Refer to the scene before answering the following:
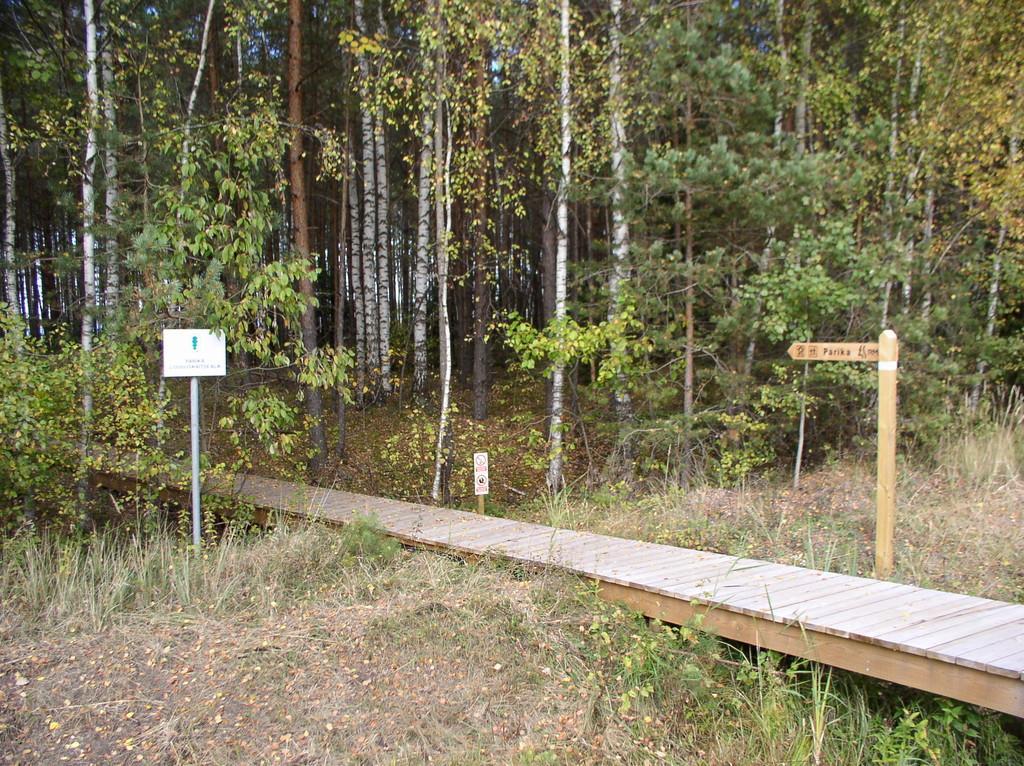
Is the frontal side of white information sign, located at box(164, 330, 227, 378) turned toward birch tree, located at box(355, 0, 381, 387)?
no

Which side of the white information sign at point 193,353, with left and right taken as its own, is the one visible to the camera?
front

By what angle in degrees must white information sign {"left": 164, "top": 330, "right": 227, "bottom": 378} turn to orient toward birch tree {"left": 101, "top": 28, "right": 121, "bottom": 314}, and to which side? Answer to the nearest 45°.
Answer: approximately 180°

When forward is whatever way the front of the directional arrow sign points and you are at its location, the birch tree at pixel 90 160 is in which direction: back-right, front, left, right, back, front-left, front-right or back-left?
right

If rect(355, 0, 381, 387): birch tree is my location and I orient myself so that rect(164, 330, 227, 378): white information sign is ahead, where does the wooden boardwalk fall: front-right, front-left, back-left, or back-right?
front-left

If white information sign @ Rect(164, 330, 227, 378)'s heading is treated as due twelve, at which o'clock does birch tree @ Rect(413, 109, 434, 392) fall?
The birch tree is roughly at 7 o'clock from the white information sign.

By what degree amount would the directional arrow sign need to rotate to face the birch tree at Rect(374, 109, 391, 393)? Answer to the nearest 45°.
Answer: approximately 135° to its right

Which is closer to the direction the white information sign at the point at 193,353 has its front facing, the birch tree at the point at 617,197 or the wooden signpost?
the wooden signpost

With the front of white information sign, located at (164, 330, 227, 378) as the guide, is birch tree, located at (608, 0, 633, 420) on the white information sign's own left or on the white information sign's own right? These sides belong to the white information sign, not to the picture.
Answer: on the white information sign's own left

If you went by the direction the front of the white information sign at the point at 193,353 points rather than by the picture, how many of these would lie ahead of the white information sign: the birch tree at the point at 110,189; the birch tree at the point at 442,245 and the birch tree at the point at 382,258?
0

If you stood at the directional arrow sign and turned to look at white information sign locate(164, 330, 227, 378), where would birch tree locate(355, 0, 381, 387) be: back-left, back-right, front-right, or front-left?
front-right

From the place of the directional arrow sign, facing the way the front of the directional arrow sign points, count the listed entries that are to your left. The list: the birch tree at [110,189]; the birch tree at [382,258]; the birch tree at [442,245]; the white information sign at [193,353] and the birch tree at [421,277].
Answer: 0

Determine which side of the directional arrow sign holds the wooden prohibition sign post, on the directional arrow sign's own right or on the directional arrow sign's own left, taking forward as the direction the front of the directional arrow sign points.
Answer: on the directional arrow sign's own right

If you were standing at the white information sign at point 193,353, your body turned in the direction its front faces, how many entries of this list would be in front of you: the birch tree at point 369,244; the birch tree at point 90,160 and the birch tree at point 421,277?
0
